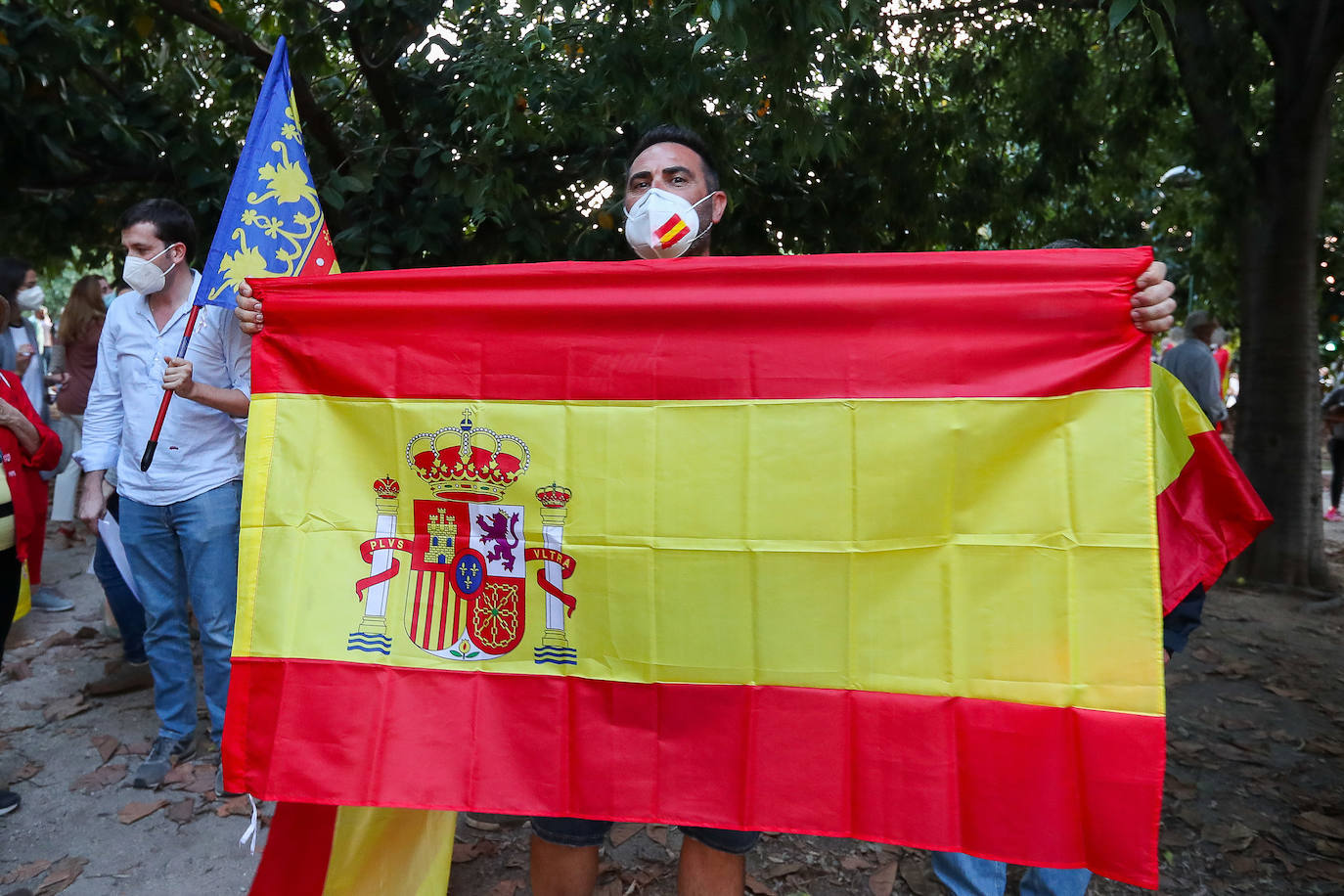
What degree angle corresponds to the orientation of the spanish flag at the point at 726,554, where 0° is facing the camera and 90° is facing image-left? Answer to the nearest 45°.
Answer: approximately 0°

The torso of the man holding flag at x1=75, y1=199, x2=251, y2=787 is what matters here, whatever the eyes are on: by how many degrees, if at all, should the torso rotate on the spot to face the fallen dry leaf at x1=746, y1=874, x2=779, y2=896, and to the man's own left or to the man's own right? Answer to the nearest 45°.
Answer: approximately 90° to the man's own left

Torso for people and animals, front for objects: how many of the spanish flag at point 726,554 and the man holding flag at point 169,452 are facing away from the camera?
0

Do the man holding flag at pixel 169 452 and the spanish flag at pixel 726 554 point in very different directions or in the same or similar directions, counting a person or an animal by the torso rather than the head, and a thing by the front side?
same or similar directions
